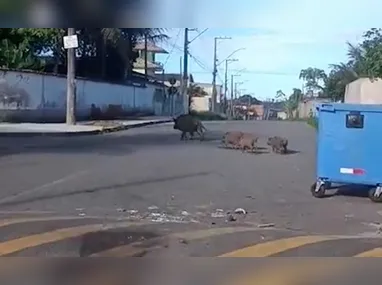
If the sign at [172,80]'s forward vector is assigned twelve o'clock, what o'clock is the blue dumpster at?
The blue dumpster is roughly at 6 o'clock from the sign.

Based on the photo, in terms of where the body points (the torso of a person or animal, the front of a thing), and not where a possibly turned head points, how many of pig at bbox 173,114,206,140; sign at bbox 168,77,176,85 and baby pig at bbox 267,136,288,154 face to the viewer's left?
2

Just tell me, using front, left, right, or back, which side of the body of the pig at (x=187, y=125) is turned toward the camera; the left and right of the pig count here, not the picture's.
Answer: left

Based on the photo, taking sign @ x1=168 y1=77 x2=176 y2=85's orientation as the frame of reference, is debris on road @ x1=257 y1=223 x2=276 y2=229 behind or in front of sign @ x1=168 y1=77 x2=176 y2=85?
in front

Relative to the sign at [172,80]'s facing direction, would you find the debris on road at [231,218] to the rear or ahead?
ahead

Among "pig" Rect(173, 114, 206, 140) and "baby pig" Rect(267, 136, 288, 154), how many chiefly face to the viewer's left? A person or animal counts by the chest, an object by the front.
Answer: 2

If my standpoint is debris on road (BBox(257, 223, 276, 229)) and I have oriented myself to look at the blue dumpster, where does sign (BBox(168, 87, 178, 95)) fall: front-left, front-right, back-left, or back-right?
front-left

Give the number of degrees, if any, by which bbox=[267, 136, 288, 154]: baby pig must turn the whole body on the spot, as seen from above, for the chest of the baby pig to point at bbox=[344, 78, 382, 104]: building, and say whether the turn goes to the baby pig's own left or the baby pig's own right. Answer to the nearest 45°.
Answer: approximately 135° to the baby pig's own right

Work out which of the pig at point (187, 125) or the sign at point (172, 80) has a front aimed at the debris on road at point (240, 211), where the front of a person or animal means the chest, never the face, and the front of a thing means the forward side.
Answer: the sign

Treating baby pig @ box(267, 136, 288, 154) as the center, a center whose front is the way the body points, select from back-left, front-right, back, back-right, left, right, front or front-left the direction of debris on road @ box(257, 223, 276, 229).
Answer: left

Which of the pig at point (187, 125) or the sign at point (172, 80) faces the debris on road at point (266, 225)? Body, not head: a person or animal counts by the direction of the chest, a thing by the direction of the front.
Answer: the sign

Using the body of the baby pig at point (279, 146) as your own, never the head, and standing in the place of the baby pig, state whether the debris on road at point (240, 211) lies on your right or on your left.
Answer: on your left

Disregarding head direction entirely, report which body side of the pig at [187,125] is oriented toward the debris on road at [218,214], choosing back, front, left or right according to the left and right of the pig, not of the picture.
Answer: left

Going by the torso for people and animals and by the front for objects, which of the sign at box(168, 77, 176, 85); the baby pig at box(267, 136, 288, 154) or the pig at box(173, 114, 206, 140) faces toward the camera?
the sign
